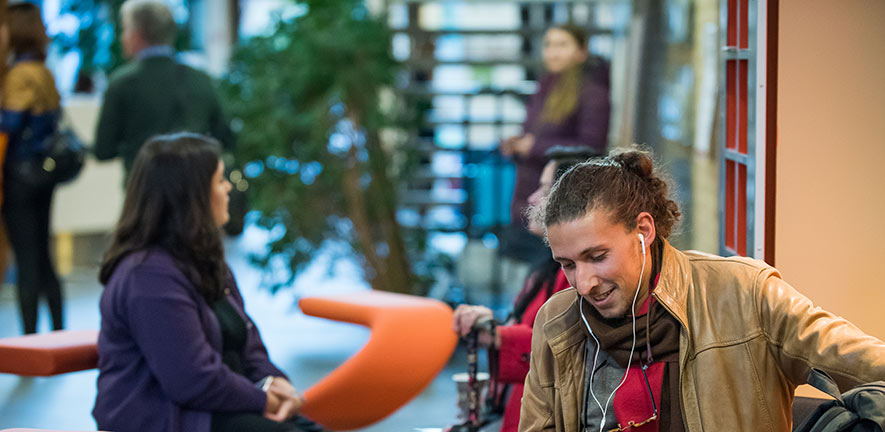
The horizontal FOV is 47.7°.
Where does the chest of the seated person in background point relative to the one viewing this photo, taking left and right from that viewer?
facing to the left of the viewer

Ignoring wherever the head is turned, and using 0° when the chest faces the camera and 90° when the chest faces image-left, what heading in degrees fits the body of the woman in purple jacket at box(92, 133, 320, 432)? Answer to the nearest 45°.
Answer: approximately 270°

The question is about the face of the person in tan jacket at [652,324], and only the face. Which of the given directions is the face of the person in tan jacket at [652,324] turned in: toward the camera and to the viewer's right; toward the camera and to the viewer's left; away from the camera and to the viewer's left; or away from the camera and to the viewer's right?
toward the camera and to the viewer's left

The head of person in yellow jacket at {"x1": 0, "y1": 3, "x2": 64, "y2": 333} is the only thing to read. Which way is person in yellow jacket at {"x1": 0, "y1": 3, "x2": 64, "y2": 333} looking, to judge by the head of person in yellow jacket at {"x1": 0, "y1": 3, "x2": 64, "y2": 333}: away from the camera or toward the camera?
away from the camera

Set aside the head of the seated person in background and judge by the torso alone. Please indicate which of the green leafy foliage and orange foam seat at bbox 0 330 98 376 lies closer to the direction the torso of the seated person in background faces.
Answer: the orange foam seat

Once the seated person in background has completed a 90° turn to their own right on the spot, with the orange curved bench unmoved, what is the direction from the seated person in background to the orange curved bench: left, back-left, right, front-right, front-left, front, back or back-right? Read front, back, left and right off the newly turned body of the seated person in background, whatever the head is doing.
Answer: front-left

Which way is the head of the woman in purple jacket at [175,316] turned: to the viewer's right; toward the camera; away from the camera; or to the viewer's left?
to the viewer's right

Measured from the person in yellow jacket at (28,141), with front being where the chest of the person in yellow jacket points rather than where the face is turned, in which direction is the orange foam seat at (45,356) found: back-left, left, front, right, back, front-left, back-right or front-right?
back

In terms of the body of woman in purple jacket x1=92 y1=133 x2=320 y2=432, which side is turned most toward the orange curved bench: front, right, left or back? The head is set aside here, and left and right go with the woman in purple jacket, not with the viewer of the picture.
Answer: front

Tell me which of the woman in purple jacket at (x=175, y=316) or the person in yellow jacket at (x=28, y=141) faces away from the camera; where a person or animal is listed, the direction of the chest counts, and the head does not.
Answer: the person in yellow jacket

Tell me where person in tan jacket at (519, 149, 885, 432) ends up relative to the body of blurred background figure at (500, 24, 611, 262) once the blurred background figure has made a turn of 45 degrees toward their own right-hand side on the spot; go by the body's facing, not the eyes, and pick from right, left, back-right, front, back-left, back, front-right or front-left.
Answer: left

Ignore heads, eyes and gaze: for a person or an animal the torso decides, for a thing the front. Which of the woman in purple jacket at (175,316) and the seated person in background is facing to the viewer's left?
the seated person in background

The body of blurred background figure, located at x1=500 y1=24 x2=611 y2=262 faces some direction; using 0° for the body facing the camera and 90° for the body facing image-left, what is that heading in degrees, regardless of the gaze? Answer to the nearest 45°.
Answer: approximately 45°

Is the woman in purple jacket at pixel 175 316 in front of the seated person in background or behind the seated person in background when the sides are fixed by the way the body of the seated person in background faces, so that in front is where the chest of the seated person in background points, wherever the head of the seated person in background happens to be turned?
in front
